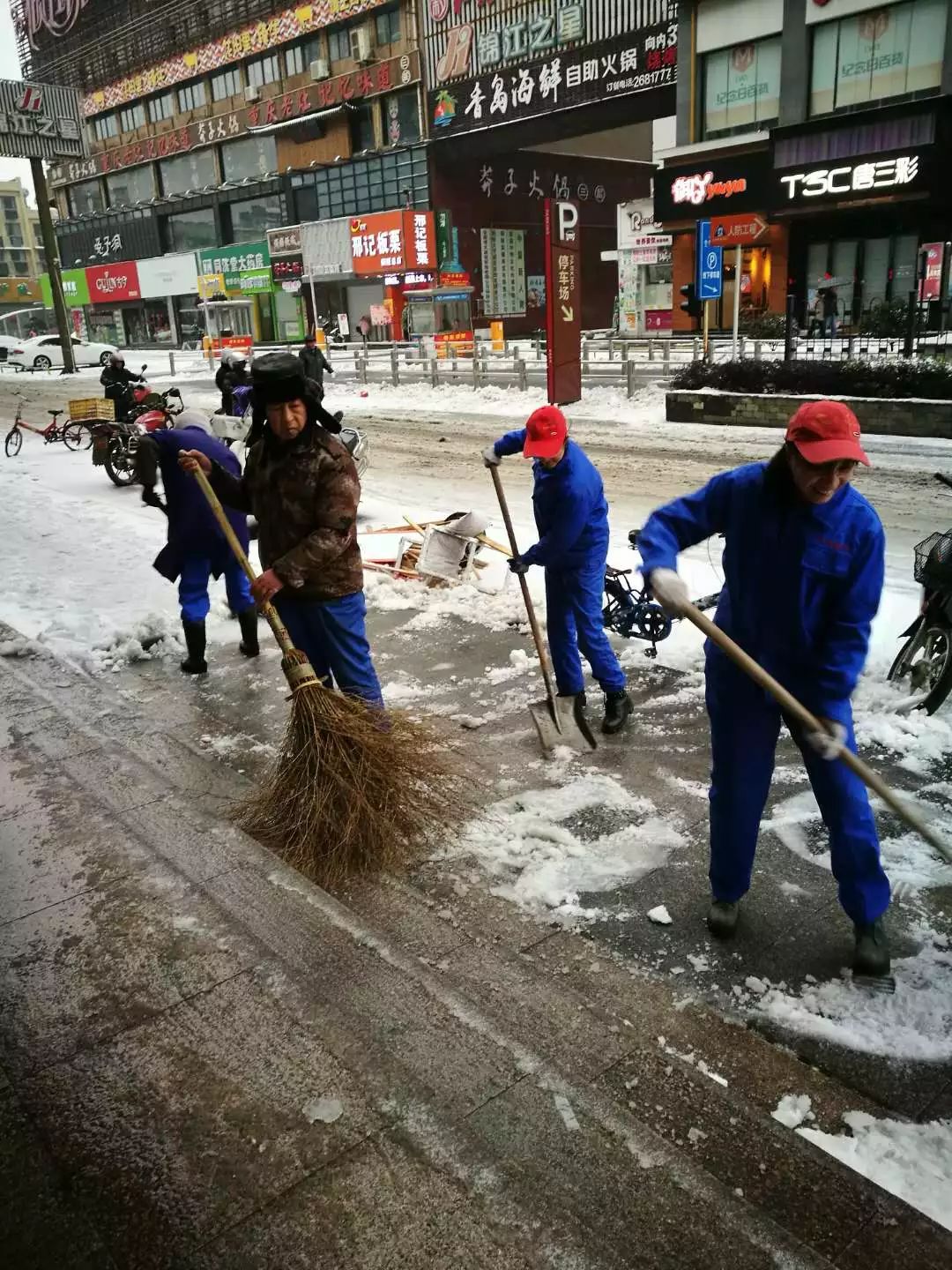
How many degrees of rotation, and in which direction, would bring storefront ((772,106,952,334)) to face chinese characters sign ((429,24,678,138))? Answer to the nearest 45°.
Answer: approximately 90° to its right

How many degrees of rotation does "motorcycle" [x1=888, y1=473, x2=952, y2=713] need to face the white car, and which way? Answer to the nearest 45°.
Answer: approximately 90° to its right

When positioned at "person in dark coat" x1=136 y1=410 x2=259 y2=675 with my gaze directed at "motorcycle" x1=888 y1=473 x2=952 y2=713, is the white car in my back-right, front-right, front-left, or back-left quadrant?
back-left

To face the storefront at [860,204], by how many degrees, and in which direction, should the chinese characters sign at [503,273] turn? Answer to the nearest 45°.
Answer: approximately 45° to its left

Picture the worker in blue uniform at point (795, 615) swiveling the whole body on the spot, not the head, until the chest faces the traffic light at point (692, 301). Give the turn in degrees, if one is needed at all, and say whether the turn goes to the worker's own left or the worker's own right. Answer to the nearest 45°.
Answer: approximately 180°

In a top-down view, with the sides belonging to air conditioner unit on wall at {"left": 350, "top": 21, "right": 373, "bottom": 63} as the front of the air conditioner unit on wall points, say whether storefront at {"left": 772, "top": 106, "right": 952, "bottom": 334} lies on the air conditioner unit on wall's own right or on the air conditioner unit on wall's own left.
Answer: on the air conditioner unit on wall's own left

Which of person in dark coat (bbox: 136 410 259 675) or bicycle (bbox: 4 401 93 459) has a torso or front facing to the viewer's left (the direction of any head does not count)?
the bicycle

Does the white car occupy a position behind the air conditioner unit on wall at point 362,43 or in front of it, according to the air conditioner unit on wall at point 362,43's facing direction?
in front

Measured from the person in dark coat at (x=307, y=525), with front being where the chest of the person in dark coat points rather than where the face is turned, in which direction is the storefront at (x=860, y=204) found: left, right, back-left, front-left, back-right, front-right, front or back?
back

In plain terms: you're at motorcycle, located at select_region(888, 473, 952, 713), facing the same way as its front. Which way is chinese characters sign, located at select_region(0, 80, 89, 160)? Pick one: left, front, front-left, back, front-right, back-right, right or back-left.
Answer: right

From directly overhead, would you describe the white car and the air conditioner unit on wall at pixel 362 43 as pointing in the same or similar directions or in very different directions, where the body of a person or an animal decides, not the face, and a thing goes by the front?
very different directions

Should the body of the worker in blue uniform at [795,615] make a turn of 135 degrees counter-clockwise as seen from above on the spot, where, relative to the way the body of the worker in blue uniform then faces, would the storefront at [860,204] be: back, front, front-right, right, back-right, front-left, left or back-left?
front-left
